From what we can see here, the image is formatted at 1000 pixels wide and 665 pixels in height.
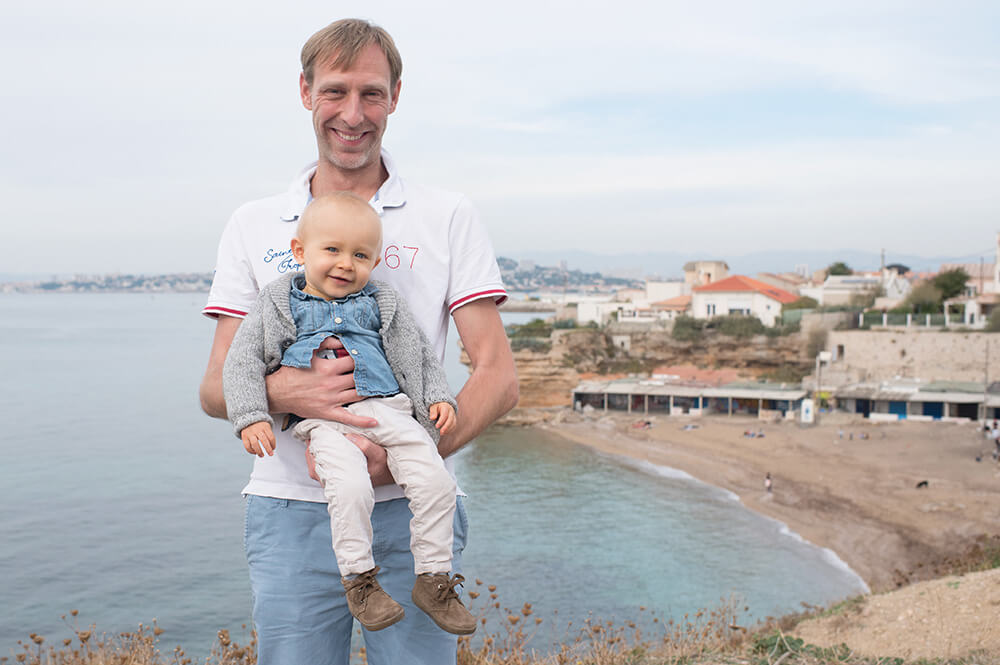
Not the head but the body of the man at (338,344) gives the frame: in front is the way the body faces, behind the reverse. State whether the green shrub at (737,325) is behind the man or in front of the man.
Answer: behind

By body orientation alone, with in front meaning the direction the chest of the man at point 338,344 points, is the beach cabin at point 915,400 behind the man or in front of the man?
behind

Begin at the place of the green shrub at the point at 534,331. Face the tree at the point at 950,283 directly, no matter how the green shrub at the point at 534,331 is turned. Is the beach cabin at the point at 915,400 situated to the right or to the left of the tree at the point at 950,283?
right

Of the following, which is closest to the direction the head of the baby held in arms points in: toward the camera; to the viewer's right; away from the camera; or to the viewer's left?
toward the camera

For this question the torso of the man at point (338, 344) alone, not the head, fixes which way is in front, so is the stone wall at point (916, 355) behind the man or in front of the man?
behind

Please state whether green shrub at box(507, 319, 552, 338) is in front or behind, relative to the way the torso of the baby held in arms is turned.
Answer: behind

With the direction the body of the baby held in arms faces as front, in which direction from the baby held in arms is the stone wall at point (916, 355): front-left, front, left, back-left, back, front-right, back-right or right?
back-left

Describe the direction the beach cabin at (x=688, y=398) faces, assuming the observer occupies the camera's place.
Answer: facing the viewer

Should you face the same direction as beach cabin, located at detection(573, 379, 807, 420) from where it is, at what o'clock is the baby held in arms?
The baby held in arms is roughly at 12 o'clock from the beach cabin.

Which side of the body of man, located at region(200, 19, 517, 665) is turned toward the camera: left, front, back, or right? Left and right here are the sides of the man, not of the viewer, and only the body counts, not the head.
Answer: front

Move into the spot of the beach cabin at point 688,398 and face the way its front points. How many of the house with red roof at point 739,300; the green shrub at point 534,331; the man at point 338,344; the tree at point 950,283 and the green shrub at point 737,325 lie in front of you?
1

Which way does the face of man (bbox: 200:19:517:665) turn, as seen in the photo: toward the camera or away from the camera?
toward the camera

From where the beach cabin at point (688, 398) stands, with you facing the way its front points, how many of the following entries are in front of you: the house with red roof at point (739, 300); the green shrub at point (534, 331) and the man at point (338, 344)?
1

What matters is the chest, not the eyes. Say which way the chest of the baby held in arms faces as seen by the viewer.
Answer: toward the camera
